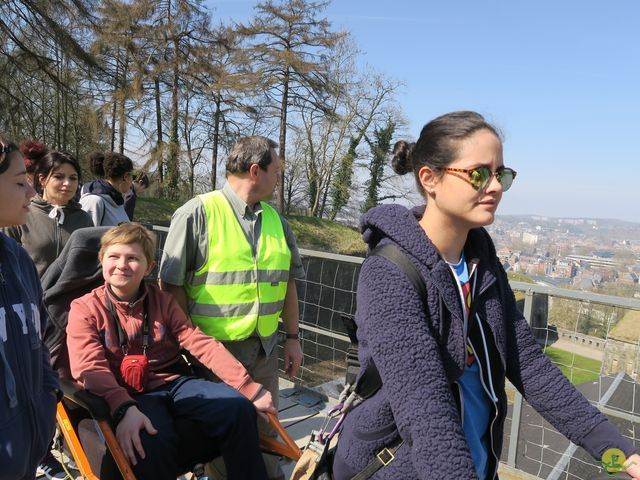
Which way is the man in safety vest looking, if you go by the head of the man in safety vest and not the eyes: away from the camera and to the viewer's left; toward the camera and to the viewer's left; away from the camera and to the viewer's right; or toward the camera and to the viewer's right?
away from the camera and to the viewer's right

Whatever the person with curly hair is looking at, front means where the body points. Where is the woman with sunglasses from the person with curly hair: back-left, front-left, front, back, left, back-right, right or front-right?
back-right

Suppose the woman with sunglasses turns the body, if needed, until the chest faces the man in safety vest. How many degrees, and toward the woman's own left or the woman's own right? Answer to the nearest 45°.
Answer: approximately 180°

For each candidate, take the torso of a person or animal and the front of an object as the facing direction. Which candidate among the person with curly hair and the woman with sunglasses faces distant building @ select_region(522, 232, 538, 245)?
the person with curly hair

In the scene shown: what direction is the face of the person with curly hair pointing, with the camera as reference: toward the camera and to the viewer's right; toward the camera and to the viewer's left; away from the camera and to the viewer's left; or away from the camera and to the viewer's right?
away from the camera and to the viewer's right

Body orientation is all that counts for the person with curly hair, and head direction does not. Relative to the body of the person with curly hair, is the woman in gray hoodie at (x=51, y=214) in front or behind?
behind

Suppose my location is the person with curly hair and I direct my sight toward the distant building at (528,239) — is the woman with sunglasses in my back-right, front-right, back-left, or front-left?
back-right

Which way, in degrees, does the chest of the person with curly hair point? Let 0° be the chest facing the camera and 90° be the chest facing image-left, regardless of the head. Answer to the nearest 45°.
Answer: approximately 225°

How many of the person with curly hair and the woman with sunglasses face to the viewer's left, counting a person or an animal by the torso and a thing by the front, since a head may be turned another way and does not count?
0

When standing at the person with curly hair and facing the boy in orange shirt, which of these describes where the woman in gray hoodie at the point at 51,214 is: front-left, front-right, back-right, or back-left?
front-right

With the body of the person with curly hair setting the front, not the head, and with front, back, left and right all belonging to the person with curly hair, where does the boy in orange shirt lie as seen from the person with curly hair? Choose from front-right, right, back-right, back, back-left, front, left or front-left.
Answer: back-right

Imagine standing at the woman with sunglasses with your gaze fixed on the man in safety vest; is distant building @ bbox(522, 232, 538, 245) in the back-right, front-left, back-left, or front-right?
front-right

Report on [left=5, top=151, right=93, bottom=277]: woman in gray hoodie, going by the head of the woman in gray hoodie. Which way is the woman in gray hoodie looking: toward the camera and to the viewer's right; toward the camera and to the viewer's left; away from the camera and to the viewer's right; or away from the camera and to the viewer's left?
toward the camera and to the viewer's right

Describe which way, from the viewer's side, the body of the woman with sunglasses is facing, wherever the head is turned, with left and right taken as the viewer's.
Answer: facing the viewer and to the right of the viewer

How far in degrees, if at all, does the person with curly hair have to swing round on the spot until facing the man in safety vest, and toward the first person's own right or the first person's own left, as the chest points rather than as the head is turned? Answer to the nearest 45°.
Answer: approximately 135° to the first person's own right
